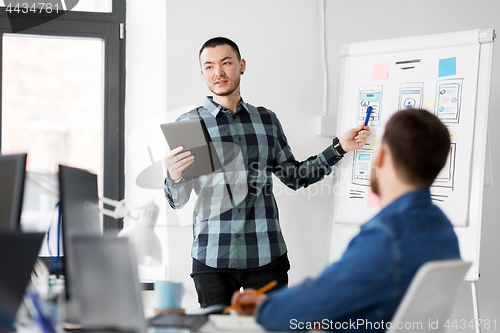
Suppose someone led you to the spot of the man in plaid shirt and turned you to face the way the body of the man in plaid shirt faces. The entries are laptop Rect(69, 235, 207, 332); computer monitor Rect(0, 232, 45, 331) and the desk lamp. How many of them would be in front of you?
3

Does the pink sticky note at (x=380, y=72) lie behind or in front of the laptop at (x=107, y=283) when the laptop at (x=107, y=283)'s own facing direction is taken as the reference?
in front

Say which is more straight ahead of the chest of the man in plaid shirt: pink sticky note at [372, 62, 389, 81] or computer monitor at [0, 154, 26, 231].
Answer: the computer monitor

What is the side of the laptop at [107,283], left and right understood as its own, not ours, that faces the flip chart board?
front

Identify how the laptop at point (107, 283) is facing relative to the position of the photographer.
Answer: facing away from the viewer and to the right of the viewer

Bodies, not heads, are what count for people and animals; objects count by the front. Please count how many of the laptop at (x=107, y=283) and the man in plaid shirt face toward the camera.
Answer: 1

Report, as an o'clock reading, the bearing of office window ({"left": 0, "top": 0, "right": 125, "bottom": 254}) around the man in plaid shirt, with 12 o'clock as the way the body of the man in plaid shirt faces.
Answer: The office window is roughly at 4 o'clock from the man in plaid shirt.

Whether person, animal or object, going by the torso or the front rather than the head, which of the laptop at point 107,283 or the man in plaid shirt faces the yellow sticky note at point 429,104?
the laptop
